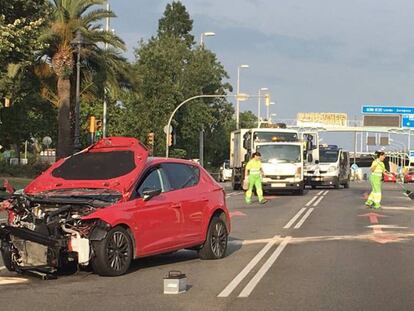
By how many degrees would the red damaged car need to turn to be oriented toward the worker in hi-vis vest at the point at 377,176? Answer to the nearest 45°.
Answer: approximately 180°

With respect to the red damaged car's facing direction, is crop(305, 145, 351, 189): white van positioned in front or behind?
behind

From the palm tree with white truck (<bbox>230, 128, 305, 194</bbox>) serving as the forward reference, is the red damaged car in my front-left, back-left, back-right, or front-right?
front-right

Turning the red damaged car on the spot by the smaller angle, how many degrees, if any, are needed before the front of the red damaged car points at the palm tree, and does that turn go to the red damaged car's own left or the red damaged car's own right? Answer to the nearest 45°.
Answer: approximately 135° to the red damaged car's own right
